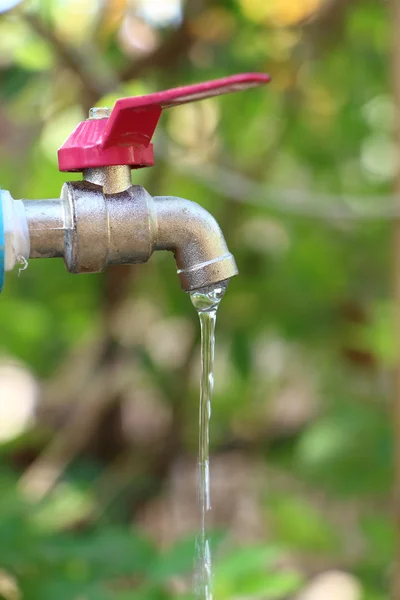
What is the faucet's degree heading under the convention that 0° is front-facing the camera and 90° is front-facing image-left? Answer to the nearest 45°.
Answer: approximately 270°
